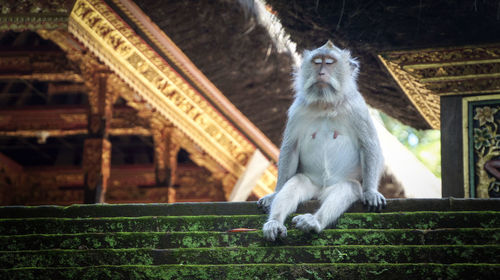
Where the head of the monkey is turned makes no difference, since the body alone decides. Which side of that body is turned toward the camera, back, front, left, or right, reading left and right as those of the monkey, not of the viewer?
front
